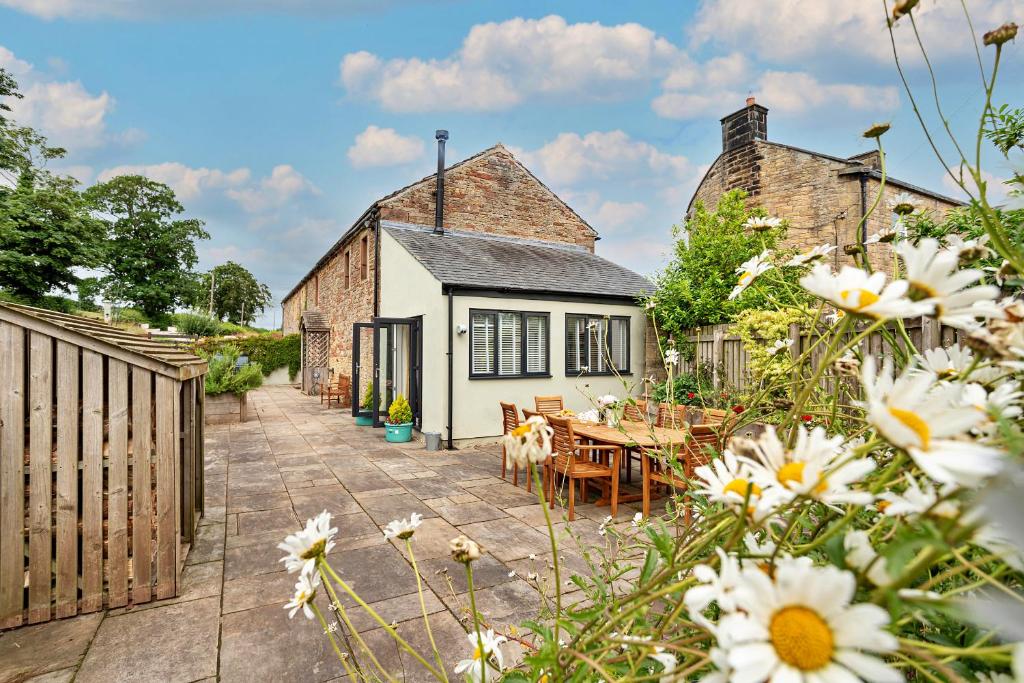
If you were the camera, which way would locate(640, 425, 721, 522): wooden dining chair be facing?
facing away from the viewer and to the left of the viewer

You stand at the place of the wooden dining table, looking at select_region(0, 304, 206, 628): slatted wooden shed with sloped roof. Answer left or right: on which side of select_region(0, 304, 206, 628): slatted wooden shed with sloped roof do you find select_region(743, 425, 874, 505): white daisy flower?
left

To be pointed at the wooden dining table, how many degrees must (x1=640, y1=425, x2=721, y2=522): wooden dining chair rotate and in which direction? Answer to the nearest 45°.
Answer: approximately 45° to its right

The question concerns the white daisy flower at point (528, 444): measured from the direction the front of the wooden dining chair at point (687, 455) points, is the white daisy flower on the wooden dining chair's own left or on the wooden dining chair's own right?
on the wooden dining chair's own left

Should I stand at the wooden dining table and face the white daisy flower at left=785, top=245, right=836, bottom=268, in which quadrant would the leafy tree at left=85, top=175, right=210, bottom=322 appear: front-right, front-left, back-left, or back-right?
back-right

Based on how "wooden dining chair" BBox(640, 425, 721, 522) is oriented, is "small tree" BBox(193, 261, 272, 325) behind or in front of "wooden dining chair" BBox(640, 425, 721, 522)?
in front

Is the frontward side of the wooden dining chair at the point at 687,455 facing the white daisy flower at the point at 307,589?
no

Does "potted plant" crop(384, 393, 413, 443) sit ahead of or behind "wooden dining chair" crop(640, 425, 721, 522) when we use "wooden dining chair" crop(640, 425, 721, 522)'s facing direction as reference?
ahead

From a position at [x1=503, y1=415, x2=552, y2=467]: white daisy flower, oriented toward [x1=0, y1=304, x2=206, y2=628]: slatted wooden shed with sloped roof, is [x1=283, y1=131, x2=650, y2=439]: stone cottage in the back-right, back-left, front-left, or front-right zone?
front-right

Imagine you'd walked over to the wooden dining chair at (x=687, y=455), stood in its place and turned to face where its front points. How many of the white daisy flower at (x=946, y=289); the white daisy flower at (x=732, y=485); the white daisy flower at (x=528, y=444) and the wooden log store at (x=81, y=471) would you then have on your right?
0

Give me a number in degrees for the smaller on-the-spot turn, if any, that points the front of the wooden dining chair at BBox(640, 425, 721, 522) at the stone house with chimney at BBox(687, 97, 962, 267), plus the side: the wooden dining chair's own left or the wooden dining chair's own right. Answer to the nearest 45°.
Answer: approximately 45° to the wooden dining chair's own right

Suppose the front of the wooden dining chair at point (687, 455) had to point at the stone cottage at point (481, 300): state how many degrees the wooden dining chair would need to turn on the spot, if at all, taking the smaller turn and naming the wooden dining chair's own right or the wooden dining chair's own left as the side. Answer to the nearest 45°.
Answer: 0° — it already faces it

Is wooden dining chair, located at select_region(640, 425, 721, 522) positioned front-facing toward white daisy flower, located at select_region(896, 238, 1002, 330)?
no

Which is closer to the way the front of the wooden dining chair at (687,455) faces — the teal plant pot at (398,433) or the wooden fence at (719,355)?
the teal plant pot
